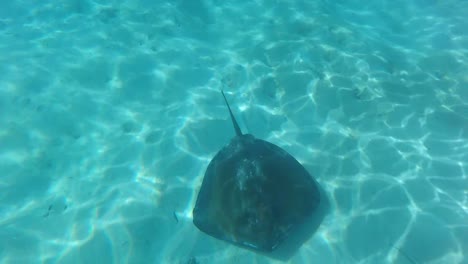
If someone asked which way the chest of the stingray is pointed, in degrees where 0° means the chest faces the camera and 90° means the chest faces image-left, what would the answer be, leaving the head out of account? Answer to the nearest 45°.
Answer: approximately 0°
